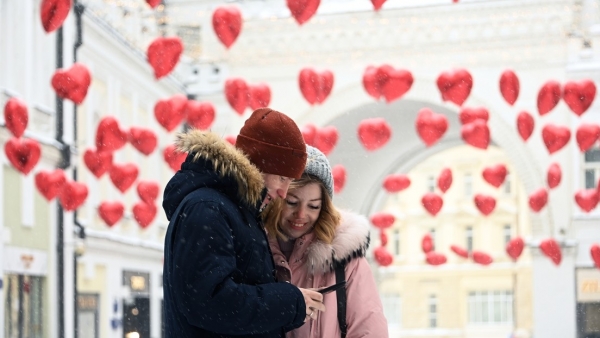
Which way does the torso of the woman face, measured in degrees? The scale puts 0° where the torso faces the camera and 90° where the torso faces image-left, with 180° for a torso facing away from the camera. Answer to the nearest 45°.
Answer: approximately 45°

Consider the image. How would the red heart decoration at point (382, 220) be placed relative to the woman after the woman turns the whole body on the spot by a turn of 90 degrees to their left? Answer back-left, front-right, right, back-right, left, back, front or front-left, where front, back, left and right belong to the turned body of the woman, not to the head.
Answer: back-left

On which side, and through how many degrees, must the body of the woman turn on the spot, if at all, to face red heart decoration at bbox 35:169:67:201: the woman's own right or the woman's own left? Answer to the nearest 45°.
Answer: approximately 135° to the woman's own right

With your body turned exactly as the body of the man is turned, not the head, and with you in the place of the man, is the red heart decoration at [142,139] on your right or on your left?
on your left

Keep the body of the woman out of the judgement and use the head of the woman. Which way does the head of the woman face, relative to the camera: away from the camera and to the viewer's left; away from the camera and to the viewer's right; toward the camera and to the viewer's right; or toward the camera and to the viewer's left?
toward the camera and to the viewer's left

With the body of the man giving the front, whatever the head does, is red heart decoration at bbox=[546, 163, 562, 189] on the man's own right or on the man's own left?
on the man's own left

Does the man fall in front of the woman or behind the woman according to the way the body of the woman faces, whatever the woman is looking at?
in front

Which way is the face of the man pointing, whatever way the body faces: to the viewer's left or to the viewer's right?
to the viewer's right

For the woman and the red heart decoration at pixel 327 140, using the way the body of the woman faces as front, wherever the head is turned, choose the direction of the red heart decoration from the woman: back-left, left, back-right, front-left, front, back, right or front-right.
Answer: back-right

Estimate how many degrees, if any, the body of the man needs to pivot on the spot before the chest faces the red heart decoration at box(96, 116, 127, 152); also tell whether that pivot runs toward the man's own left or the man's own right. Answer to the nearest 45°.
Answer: approximately 90° to the man's own left

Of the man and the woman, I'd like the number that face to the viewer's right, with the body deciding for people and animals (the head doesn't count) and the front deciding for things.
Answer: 1

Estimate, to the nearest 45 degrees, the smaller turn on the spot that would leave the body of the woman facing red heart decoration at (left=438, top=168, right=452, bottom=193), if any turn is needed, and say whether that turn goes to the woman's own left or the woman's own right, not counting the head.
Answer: approximately 135° to the woman's own right

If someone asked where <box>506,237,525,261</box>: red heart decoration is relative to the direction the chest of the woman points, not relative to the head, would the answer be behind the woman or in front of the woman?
behind

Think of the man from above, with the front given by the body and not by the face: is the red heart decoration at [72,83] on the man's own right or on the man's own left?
on the man's own left
